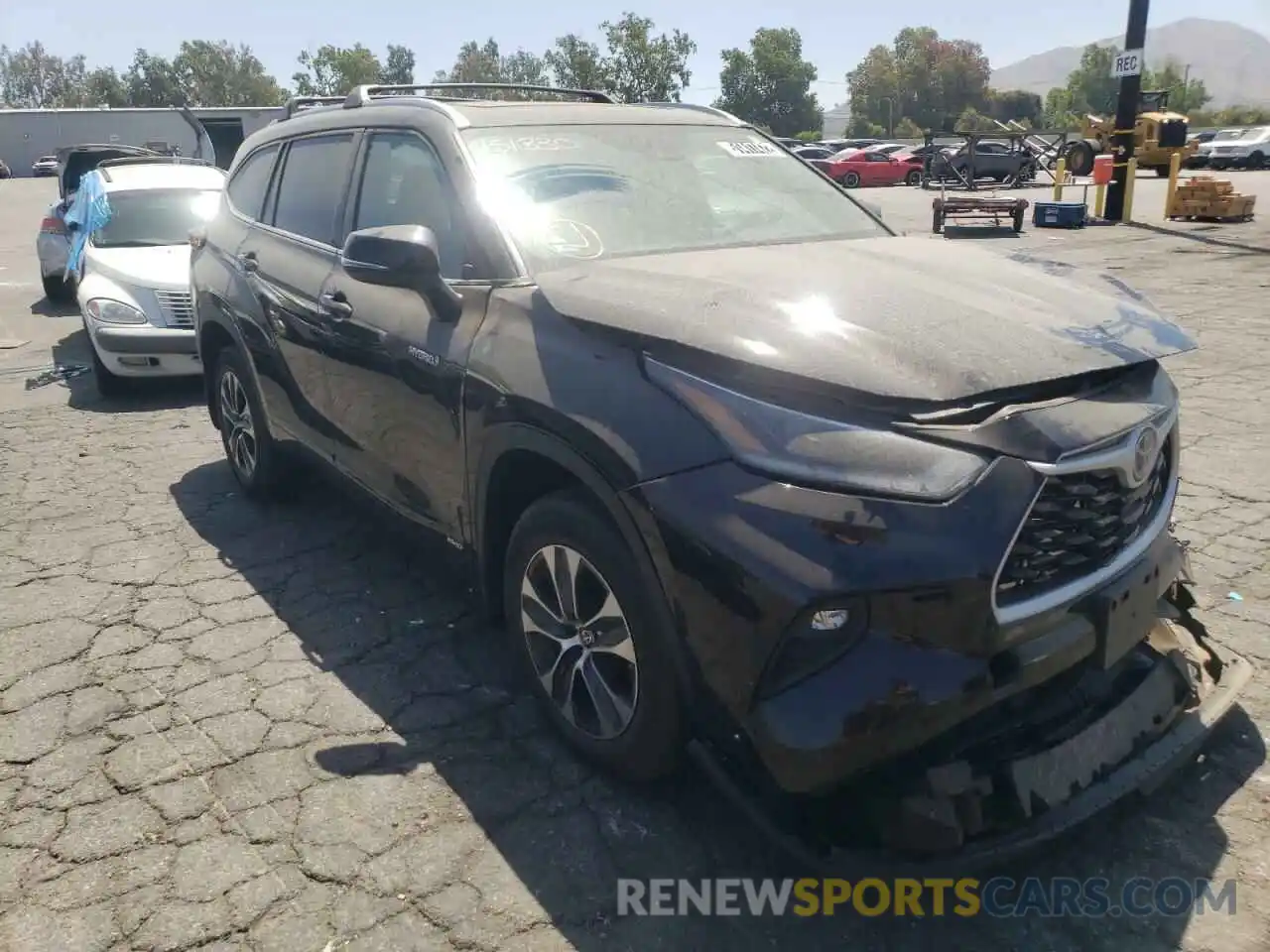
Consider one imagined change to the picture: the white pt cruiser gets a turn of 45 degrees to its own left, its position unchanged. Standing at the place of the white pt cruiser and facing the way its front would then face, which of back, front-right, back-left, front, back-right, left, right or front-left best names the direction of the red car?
left

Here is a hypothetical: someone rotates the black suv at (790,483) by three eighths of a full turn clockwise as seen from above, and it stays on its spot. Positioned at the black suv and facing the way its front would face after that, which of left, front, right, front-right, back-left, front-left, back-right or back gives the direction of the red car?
right

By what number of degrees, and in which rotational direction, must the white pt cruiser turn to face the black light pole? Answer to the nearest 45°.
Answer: approximately 90° to its left

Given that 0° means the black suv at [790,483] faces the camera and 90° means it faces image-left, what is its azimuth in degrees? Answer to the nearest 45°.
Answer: approximately 315°

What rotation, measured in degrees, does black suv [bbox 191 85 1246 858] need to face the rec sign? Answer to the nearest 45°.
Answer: approximately 135° to its left

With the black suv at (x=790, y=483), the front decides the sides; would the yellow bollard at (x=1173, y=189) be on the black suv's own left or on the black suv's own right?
on the black suv's own left

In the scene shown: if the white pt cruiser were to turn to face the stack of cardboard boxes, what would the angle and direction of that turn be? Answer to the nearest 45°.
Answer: approximately 90° to its left

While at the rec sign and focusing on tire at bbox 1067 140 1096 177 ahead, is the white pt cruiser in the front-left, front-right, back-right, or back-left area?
back-left

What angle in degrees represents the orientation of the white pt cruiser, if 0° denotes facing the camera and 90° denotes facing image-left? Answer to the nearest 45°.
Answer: approximately 0°

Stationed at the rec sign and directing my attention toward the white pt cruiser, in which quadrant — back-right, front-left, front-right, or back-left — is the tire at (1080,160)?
back-right

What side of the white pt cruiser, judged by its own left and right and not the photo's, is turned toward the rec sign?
left
